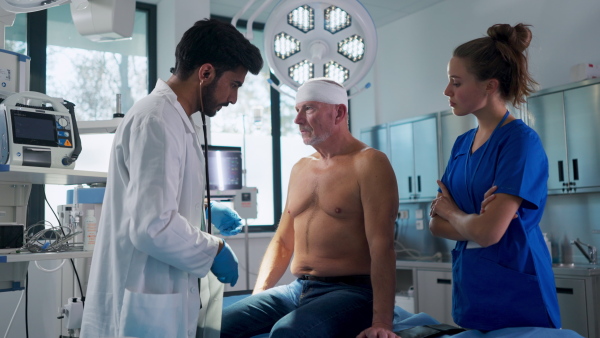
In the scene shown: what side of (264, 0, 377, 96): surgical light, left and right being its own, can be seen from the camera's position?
front

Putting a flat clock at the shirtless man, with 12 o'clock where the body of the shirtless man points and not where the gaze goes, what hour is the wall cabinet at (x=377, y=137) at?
The wall cabinet is roughly at 5 o'clock from the shirtless man.

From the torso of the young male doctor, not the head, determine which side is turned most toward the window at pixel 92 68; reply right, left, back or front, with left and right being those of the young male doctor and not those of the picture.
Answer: left

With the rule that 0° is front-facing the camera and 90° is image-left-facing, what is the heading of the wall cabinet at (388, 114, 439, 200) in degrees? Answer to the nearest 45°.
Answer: approximately 45°

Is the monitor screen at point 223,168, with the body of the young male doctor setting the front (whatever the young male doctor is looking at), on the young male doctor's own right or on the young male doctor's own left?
on the young male doctor's own left

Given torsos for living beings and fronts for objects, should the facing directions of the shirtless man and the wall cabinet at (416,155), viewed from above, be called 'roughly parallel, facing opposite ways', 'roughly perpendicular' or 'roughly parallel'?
roughly parallel

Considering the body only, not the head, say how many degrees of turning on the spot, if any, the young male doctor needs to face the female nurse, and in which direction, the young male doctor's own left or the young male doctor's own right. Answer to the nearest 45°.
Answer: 0° — they already face them

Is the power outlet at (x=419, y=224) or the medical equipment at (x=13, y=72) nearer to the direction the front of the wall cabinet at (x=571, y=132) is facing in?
the medical equipment

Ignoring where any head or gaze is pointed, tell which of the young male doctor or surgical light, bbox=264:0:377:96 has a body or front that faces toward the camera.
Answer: the surgical light

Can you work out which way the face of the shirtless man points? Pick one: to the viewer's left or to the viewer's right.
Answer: to the viewer's left

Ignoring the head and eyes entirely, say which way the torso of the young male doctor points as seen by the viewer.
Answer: to the viewer's right

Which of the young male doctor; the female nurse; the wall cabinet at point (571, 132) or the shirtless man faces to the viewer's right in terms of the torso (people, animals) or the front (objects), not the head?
the young male doctor

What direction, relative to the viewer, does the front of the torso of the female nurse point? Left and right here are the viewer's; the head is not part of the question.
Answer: facing the viewer and to the left of the viewer

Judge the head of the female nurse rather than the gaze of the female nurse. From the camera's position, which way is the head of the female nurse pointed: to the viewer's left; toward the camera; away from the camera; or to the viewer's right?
to the viewer's left

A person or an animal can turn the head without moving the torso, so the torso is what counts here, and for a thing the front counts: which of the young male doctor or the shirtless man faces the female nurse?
the young male doctor
